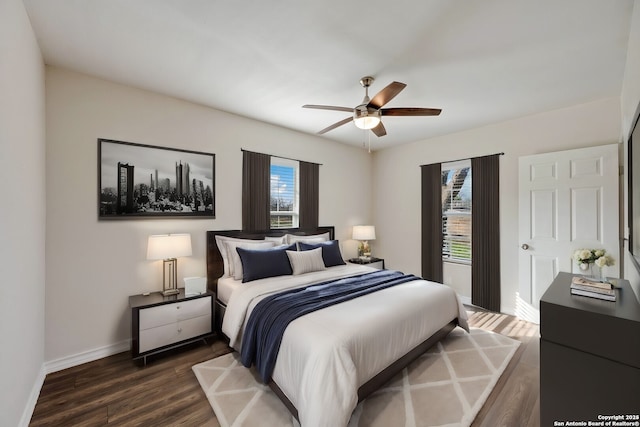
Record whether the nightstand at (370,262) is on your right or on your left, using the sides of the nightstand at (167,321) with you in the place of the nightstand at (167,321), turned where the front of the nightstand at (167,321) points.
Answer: on your left

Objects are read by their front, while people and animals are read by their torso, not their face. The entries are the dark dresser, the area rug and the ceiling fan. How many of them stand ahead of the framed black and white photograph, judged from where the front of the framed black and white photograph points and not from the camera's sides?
3

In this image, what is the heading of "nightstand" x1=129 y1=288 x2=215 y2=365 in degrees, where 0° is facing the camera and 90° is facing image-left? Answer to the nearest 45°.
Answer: approximately 315°

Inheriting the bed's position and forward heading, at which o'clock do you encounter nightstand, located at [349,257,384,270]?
The nightstand is roughly at 8 o'clock from the bed.

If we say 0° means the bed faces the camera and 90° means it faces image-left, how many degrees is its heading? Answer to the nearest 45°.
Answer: approximately 315°

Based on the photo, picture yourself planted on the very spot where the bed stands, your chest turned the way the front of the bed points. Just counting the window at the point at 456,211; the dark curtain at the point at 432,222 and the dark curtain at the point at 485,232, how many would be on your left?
3

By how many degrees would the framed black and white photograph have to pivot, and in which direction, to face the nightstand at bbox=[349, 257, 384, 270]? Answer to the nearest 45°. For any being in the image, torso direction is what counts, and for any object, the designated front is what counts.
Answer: approximately 45° to its left

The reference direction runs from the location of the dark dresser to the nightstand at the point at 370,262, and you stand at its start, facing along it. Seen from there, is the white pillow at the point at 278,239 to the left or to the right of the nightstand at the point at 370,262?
left
